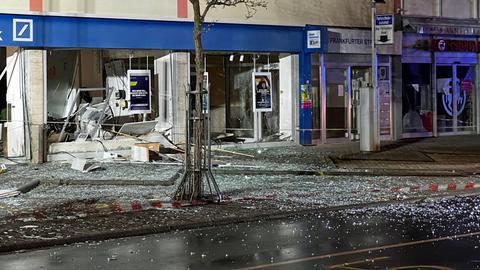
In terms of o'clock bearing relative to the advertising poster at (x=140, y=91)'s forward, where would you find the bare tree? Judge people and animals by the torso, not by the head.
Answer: The bare tree is roughly at 12 o'clock from the advertising poster.

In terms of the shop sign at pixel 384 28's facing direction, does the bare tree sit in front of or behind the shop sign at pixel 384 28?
in front

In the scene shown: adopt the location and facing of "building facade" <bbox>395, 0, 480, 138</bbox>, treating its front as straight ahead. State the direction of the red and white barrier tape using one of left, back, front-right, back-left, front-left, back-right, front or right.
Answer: front

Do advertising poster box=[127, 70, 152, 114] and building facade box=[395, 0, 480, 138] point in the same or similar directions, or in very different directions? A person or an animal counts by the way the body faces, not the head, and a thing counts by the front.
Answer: same or similar directions

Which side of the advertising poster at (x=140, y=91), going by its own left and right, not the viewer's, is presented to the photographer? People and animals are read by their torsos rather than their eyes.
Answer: front

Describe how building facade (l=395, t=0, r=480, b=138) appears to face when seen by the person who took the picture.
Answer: facing the viewer

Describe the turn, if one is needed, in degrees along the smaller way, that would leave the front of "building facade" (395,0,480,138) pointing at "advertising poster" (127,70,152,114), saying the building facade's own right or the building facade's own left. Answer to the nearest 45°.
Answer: approximately 45° to the building facade's own right

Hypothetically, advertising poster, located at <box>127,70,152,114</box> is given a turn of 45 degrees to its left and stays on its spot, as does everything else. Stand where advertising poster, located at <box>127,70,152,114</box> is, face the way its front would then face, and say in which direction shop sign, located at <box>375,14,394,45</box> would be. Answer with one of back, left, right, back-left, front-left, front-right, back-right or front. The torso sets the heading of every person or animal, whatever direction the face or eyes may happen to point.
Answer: front-left

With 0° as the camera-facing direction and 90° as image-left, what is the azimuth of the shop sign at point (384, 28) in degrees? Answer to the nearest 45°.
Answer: approximately 0°
